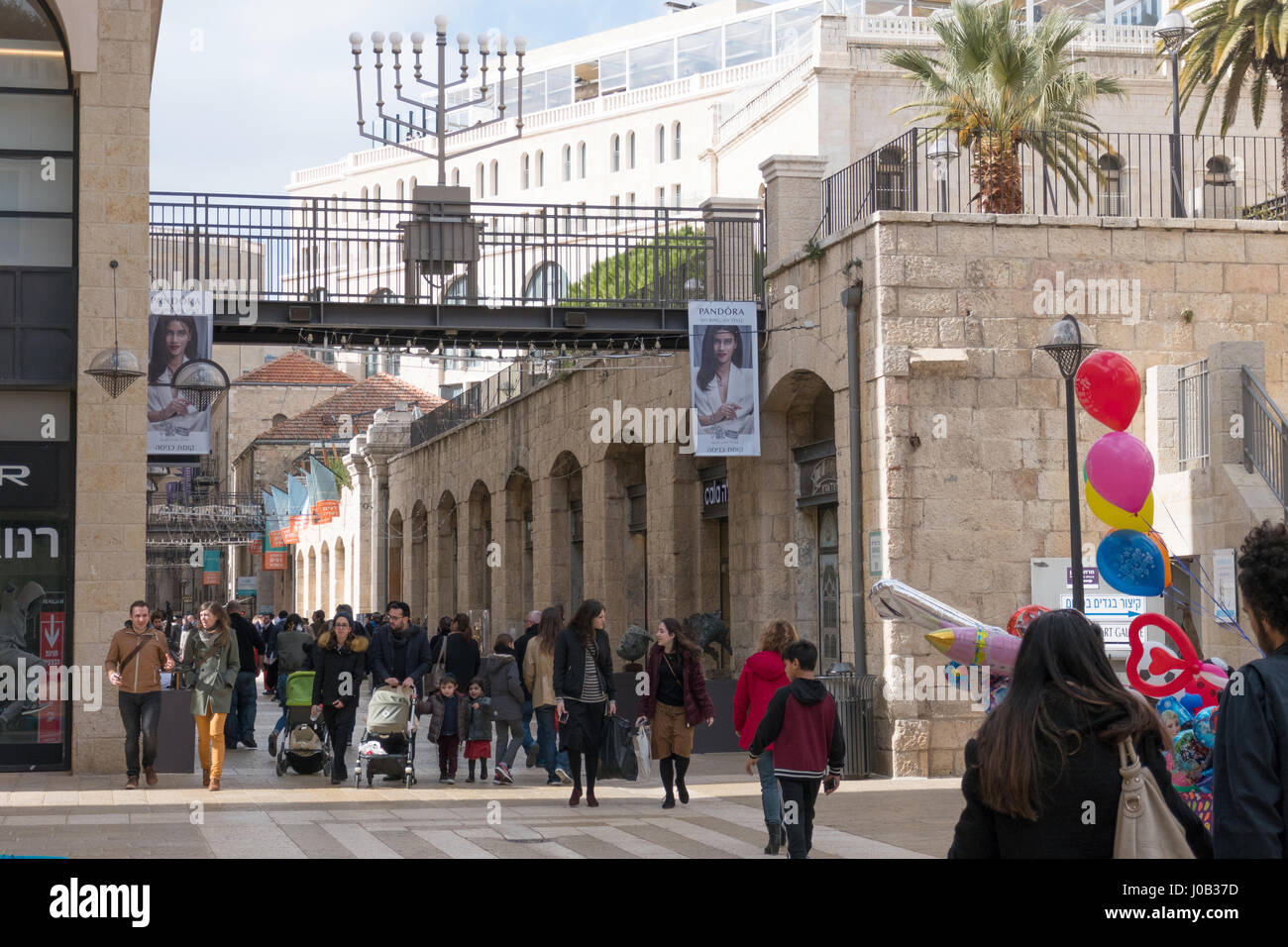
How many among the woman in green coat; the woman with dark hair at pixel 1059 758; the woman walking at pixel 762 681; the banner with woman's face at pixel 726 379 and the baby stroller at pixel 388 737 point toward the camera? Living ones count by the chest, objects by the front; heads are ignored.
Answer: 3

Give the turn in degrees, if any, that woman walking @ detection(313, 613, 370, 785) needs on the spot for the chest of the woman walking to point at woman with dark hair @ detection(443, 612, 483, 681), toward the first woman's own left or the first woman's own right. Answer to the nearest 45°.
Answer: approximately 135° to the first woman's own left

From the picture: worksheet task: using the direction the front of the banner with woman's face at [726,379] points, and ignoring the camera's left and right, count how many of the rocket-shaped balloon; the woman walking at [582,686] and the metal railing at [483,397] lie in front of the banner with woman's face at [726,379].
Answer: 2

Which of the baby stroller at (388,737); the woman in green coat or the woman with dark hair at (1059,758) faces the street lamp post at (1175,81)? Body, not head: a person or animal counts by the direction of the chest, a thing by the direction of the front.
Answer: the woman with dark hair

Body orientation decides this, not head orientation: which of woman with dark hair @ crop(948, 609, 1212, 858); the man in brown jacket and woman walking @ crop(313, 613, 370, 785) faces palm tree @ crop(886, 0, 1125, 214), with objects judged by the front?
the woman with dark hair

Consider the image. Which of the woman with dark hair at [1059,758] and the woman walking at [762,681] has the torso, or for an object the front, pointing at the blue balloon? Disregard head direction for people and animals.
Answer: the woman with dark hair

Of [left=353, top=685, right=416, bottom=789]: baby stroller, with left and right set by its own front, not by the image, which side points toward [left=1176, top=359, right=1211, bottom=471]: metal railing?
left

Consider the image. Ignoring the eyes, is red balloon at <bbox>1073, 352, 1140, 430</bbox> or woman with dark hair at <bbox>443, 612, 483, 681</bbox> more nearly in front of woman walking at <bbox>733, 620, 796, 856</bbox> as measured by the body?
the woman with dark hair

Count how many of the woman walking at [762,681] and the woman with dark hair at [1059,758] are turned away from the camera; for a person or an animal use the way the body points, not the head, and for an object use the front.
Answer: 2
